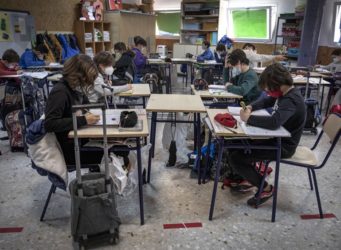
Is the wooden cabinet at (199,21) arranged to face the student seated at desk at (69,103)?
yes

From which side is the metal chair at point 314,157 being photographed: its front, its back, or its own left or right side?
left

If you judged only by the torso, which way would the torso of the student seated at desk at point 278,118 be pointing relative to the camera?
to the viewer's left

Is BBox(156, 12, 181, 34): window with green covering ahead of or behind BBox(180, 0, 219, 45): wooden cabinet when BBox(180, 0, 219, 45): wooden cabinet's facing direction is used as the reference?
behind

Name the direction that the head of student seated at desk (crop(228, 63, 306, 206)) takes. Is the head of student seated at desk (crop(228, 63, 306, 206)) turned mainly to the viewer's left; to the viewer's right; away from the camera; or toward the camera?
to the viewer's left

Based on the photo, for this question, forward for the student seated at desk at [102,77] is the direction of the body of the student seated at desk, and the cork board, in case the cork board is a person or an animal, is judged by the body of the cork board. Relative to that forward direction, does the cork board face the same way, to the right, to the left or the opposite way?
to the right

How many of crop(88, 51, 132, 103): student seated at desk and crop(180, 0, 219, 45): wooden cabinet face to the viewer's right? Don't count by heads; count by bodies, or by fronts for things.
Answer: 1

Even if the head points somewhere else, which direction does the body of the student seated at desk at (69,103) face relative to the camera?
to the viewer's right
